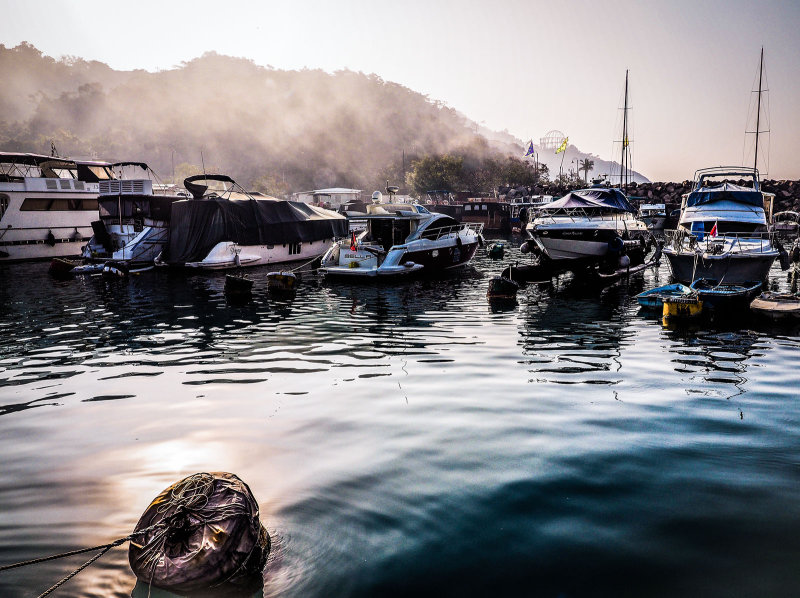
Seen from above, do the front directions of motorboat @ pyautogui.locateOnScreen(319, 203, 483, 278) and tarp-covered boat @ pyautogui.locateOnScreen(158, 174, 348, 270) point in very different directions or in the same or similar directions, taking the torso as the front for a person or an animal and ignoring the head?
same or similar directions

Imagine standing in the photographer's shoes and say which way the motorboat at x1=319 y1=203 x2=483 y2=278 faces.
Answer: facing away from the viewer and to the right of the viewer

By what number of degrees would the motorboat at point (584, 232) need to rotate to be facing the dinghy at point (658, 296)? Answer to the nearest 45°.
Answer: approximately 45° to its left

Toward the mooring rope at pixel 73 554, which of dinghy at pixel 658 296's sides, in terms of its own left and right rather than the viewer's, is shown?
left

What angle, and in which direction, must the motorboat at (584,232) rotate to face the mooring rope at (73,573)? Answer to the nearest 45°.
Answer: approximately 45° to its left

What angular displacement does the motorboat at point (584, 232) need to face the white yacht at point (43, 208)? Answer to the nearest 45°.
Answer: approximately 45° to its right

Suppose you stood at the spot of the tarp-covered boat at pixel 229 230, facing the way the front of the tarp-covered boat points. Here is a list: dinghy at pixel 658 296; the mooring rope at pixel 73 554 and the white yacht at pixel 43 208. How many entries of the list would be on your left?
1

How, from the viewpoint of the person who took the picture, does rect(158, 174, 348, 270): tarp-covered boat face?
facing away from the viewer and to the right of the viewer

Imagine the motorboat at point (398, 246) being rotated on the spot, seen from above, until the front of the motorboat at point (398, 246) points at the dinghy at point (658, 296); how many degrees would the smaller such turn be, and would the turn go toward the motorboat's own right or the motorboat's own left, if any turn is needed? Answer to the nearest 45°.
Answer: approximately 90° to the motorboat's own right

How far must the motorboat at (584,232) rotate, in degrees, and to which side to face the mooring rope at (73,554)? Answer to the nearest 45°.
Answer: approximately 45° to its left

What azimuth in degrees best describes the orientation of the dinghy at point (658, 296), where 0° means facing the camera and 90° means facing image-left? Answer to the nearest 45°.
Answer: approximately 90°

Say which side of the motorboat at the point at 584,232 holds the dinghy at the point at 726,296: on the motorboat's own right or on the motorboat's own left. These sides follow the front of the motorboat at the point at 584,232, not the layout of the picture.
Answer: on the motorboat's own left
